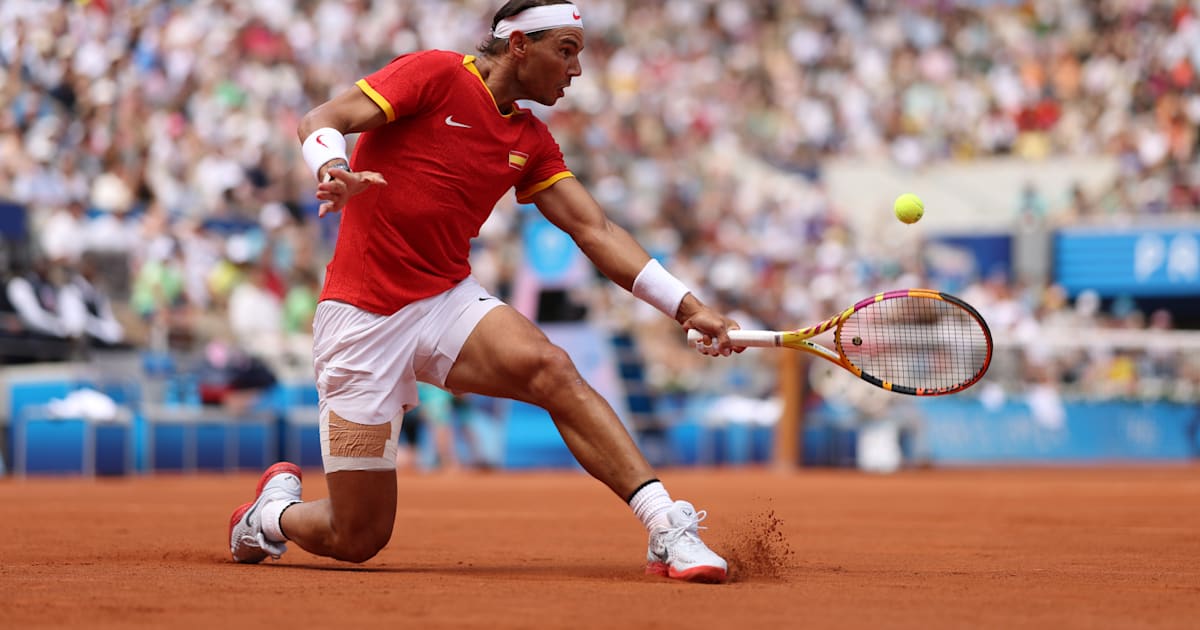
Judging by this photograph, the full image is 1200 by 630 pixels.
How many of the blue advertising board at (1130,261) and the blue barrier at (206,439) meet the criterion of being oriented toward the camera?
2

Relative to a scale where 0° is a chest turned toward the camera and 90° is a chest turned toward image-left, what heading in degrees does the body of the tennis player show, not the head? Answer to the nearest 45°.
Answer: approximately 315°

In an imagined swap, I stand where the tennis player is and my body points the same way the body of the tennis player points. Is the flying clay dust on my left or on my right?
on my left

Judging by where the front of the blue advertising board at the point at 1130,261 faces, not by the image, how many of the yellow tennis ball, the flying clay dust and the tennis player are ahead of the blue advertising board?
3

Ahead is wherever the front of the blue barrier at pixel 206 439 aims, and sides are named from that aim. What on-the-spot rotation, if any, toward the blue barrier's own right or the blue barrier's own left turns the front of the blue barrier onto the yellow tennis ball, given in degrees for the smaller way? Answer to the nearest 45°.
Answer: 0° — it already faces it

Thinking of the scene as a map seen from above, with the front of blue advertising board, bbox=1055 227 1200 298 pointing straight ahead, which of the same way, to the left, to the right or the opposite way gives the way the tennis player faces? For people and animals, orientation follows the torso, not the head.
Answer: to the left

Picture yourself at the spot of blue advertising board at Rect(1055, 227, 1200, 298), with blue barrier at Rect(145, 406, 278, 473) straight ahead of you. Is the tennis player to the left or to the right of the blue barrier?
left

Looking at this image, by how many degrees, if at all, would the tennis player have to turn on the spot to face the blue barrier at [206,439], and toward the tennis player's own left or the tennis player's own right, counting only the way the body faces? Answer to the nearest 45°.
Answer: approximately 135° to the tennis player's own left

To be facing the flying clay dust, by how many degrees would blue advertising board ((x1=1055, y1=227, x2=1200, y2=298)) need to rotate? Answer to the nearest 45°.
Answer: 0° — it already faces it

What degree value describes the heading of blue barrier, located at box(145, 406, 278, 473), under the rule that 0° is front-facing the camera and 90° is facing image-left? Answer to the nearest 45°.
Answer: approximately 0°

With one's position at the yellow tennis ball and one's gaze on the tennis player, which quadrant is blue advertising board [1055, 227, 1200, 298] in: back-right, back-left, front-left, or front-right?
back-right

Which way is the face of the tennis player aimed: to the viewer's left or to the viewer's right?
to the viewer's right
